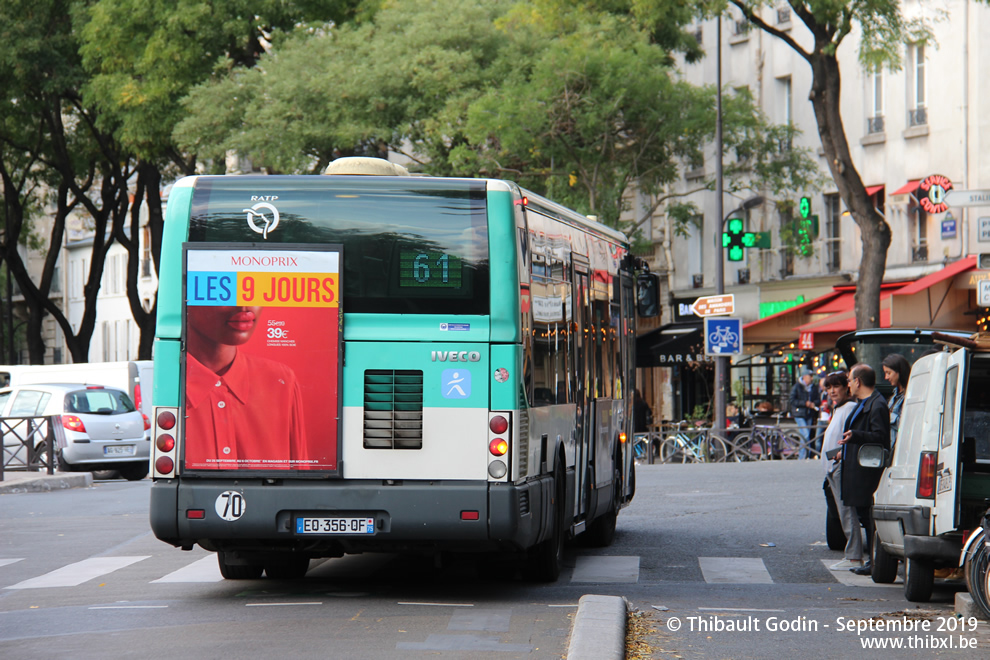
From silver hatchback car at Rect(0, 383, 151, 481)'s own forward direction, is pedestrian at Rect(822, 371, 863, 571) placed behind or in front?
behind

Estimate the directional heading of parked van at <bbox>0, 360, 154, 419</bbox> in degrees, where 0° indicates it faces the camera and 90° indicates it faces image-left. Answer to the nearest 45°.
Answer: approximately 90°

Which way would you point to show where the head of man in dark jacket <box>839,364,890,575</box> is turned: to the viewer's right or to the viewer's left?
to the viewer's left

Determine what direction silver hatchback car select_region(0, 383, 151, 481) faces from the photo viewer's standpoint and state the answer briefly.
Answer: facing away from the viewer and to the left of the viewer

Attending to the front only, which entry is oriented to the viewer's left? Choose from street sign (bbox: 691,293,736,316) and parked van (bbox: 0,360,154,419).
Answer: the parked van

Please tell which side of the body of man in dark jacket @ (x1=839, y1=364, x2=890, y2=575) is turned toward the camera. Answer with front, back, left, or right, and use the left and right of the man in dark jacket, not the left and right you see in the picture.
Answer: left

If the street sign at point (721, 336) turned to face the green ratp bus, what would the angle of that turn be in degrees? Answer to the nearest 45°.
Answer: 0° — it already faces it

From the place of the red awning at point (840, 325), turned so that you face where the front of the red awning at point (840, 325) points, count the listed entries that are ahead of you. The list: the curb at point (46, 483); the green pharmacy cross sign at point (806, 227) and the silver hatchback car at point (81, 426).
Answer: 2
